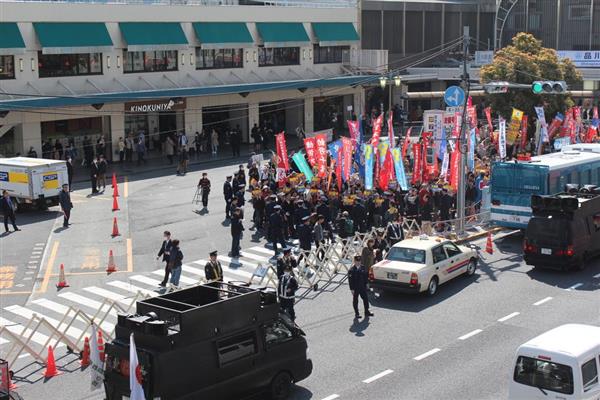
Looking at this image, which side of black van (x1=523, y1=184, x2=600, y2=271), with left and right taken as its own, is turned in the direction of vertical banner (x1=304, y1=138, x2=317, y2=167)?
left

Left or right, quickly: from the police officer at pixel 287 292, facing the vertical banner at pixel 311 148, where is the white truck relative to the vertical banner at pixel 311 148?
left

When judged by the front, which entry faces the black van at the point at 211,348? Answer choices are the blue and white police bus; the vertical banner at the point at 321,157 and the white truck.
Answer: the vertical banner

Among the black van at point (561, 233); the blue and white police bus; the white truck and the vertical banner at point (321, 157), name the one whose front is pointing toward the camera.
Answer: the vertical banner

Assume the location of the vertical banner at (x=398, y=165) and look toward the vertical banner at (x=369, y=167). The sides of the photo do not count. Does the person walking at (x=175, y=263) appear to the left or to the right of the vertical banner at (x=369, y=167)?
left

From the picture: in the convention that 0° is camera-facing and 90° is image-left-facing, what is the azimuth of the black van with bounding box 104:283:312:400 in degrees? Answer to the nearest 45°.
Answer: approximately 225°

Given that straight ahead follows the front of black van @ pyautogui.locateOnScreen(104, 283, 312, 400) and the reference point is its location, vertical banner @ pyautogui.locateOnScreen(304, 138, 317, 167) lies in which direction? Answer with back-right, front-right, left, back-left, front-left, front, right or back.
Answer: front-left

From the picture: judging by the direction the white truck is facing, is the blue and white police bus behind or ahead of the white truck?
behind

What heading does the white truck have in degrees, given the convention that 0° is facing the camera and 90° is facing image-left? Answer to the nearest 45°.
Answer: approximately 135°

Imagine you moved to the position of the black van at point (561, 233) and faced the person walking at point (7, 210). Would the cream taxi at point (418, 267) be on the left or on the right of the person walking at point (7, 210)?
left
